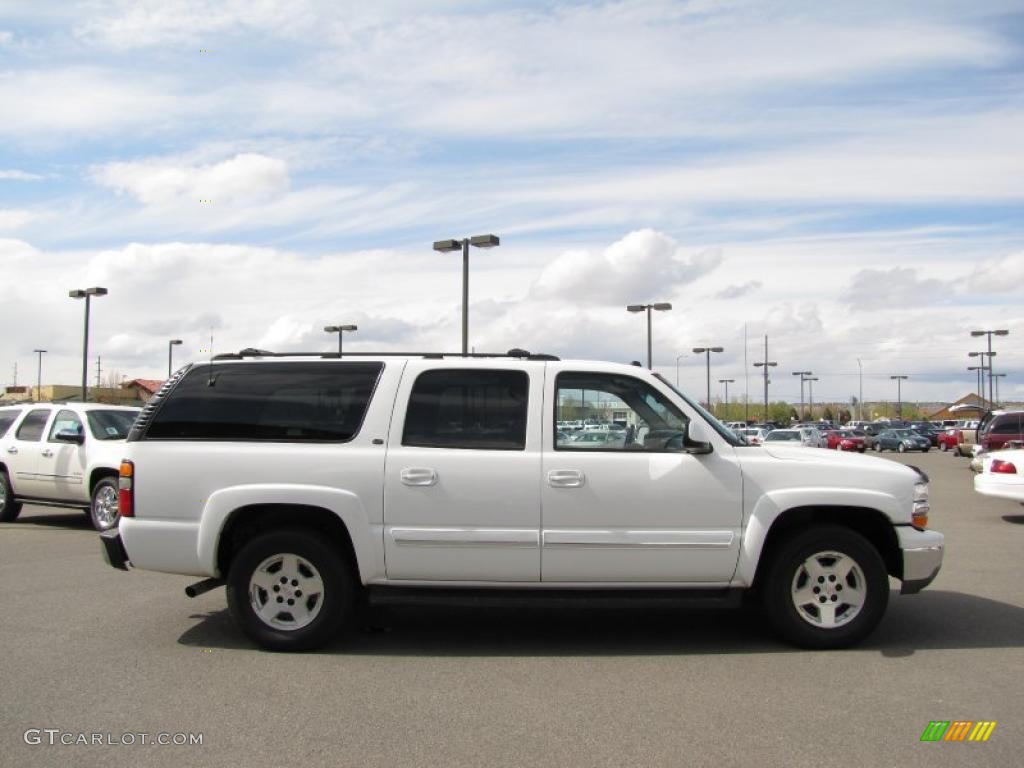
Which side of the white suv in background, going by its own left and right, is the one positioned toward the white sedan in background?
front

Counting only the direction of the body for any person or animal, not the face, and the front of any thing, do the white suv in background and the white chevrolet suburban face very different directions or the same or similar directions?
same or similar directions

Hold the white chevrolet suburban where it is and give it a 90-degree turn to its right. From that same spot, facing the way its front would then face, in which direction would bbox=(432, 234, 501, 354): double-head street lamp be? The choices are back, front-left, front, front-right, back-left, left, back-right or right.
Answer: back

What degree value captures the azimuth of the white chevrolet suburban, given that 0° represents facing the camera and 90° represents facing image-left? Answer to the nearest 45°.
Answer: approximately 270°

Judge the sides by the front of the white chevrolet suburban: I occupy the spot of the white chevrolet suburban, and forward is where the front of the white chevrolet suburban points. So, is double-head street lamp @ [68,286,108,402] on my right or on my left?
on my left

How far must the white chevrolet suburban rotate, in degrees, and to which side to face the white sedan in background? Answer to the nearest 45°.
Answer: approximately 45° to its left

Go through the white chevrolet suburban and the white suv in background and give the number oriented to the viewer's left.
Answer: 0

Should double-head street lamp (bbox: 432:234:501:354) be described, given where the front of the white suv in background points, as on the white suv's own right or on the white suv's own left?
on the white suv's own left

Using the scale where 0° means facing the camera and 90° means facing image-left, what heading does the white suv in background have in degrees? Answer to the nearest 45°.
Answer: approximately 315°

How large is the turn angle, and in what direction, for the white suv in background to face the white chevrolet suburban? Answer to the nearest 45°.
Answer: approximately 45° to its right
